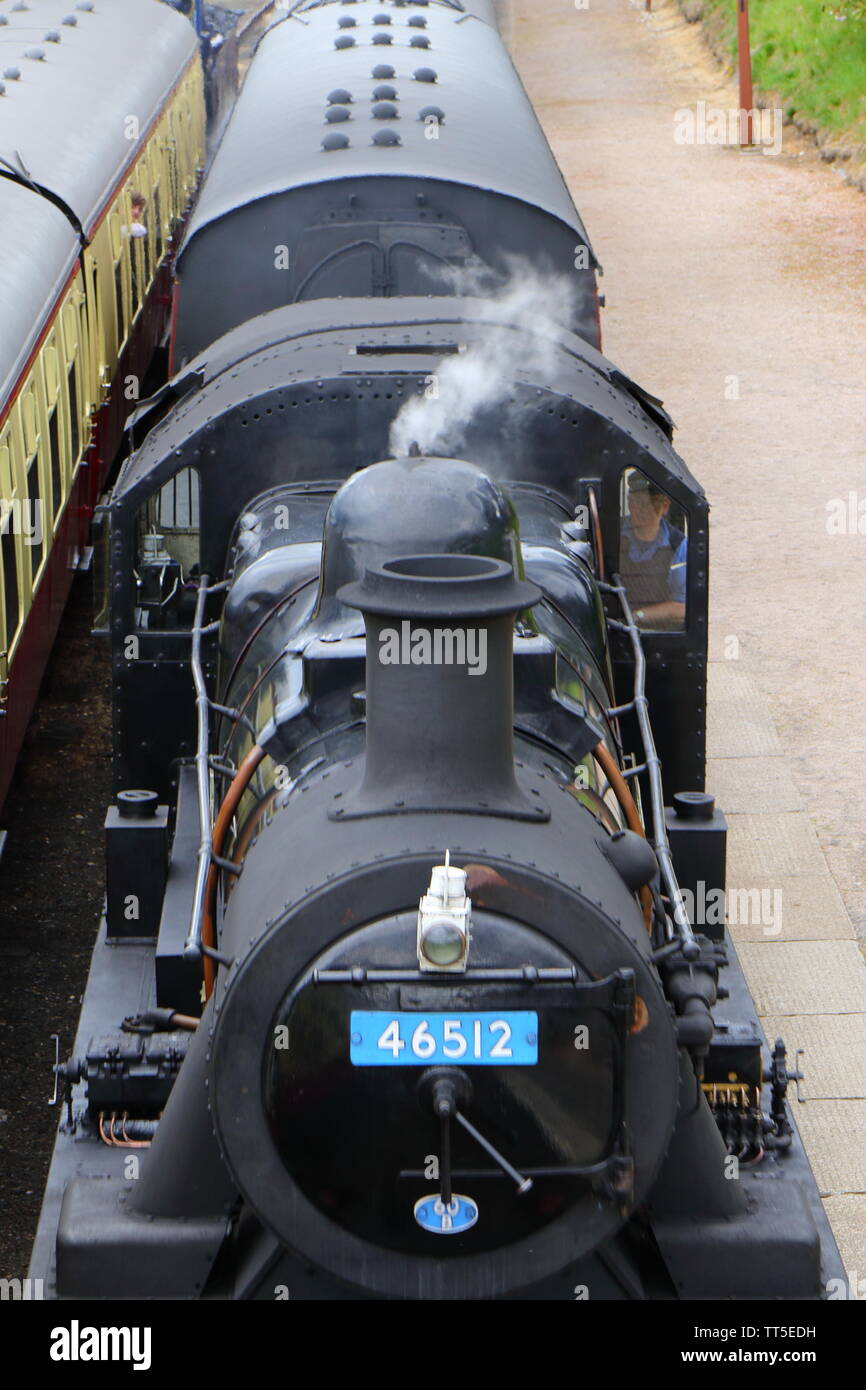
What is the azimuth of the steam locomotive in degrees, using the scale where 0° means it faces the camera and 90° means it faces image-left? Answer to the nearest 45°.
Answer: approximately 0°
